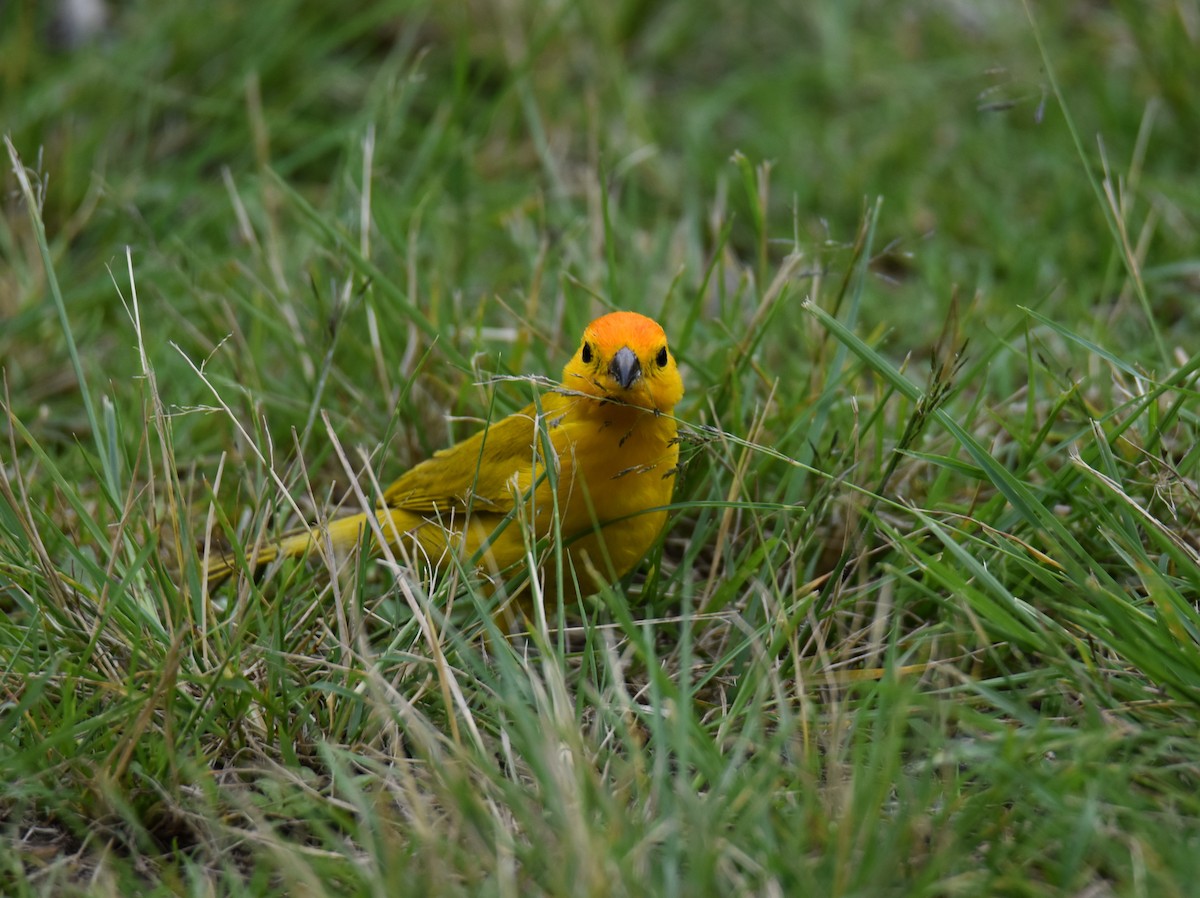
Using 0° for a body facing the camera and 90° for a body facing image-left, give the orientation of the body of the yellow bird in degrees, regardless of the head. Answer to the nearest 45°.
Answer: approximately 315°
